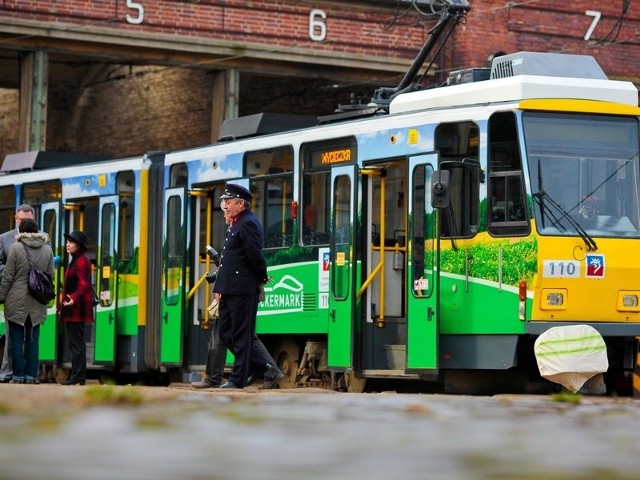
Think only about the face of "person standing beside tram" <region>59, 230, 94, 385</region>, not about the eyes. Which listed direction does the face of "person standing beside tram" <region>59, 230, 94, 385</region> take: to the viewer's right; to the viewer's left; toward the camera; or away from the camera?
to the viewer's left

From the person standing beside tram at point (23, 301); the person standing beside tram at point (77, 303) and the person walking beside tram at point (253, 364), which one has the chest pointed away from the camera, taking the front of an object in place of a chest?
the person standing beside tram at point (23, 301)

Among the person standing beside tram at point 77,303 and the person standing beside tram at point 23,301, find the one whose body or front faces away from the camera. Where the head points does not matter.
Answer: the person standing beside tram at point 23,301

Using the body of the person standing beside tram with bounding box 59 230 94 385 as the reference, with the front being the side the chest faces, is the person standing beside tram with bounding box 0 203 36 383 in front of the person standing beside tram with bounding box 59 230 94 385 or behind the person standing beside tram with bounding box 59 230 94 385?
in front

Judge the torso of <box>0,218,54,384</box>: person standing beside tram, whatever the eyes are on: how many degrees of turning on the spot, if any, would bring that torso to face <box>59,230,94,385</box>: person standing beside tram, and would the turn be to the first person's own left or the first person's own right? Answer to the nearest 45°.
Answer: approximately 45° to the first person's own right

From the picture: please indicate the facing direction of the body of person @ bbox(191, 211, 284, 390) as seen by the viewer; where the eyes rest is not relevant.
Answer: to the viewer's left

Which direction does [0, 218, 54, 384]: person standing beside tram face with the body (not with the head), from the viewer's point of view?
away from the camera

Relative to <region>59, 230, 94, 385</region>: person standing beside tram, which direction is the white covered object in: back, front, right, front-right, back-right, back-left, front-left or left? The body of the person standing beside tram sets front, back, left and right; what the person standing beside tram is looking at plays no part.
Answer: back-left

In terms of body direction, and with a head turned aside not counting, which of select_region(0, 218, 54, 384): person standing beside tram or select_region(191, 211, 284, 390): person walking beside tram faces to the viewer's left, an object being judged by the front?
select_region(191, 211, 284, 390): person walking beside tram

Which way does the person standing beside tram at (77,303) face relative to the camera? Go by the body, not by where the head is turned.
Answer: to the viewer's left
